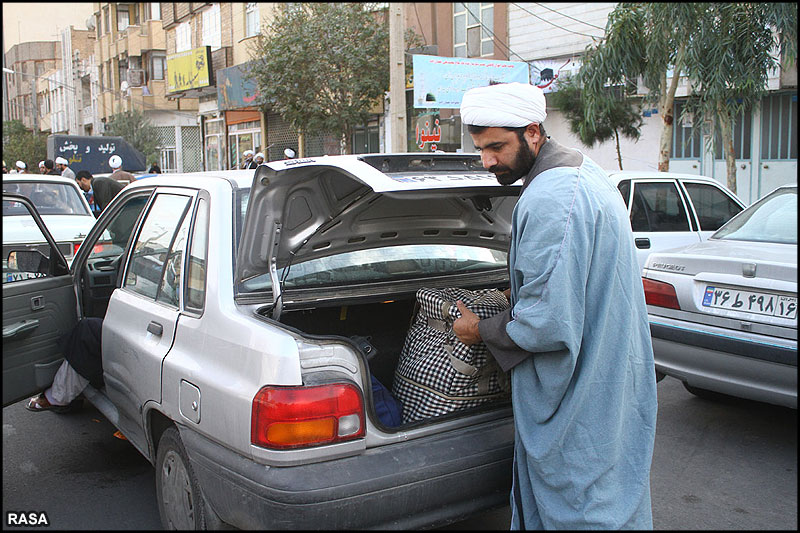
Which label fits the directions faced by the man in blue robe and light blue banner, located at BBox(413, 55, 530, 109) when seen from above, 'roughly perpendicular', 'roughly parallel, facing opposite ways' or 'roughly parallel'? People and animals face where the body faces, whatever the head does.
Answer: roughly perpendicular

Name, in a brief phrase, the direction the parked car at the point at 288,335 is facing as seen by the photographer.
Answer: facing away from the viewer and to the left of the viewer

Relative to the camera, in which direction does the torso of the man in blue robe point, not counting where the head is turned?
to the viewer's left

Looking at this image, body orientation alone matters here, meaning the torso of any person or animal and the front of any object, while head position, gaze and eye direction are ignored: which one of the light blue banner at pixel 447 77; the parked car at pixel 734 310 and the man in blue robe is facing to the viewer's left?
the man in blue robe

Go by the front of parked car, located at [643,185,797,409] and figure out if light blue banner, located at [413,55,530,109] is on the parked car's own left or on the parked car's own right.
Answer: on the parked car's own left

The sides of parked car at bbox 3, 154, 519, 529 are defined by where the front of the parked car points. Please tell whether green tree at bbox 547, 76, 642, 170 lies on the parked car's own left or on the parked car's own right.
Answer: on the parked car's own right
